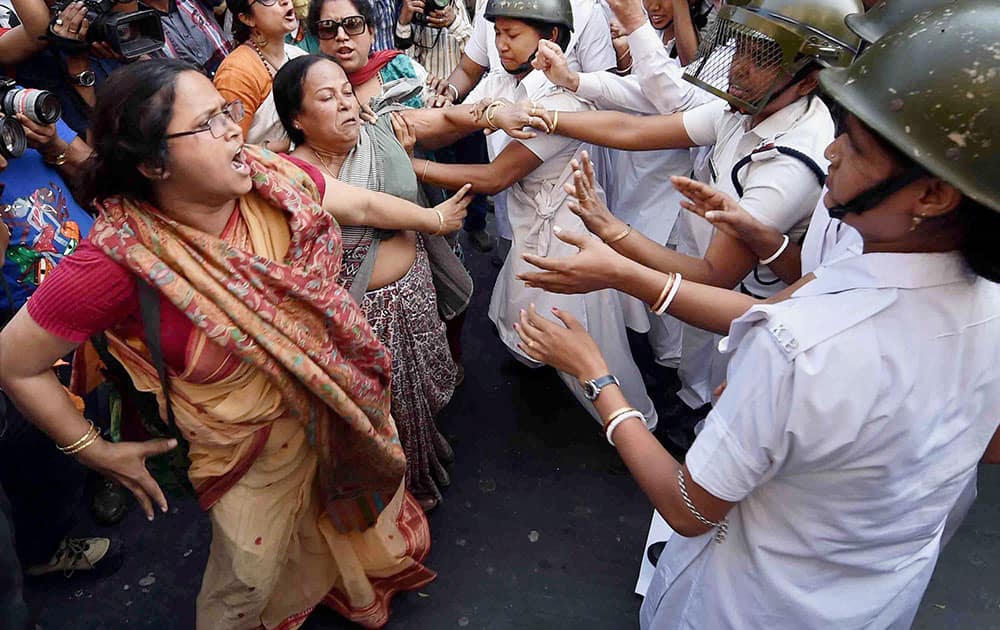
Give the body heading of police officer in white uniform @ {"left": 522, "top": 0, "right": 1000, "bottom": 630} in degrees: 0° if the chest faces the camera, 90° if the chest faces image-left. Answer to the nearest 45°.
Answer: approximately 135°

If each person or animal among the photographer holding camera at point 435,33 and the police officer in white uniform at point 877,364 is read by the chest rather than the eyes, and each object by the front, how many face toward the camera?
1

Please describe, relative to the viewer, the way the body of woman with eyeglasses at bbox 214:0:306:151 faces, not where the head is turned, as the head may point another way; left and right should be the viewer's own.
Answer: facing the viewer and to the right of the viewer

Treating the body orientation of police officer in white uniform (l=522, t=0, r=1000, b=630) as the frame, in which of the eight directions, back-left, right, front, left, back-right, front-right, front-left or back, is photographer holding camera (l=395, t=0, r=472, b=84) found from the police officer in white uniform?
front

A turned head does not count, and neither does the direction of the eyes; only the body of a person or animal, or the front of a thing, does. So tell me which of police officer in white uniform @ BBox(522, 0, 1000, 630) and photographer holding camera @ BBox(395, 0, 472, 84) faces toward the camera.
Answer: the photographer holding camera

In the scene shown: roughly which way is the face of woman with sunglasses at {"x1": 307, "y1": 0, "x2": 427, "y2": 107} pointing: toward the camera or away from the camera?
toward the camera

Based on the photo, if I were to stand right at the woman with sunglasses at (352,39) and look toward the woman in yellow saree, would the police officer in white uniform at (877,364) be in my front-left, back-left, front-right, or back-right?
front-left

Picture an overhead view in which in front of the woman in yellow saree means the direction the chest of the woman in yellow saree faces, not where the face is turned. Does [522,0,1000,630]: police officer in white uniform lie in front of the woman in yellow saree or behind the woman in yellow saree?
in front

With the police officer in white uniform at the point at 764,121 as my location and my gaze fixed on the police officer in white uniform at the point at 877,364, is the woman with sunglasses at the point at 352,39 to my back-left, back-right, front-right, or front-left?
back-right

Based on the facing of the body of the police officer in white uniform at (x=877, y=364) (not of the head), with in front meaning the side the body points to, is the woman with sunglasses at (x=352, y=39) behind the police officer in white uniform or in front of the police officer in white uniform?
in front

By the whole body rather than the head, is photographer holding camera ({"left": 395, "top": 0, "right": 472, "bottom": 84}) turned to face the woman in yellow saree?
yes

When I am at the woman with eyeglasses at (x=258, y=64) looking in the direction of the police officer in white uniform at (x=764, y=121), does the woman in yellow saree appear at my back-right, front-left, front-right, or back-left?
front-right

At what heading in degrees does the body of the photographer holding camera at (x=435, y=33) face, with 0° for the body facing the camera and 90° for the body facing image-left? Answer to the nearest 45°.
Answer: approximately 0°

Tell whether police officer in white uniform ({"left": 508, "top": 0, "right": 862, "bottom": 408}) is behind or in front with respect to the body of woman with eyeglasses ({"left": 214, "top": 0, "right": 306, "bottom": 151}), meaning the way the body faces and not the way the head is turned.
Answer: in front

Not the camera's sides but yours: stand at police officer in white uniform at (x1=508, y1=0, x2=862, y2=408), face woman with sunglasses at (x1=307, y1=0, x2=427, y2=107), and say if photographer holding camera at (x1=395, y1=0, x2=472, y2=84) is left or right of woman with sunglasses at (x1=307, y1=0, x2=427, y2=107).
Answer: right

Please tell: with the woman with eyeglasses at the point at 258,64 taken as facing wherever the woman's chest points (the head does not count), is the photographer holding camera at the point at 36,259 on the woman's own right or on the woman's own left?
on the woman's own right
